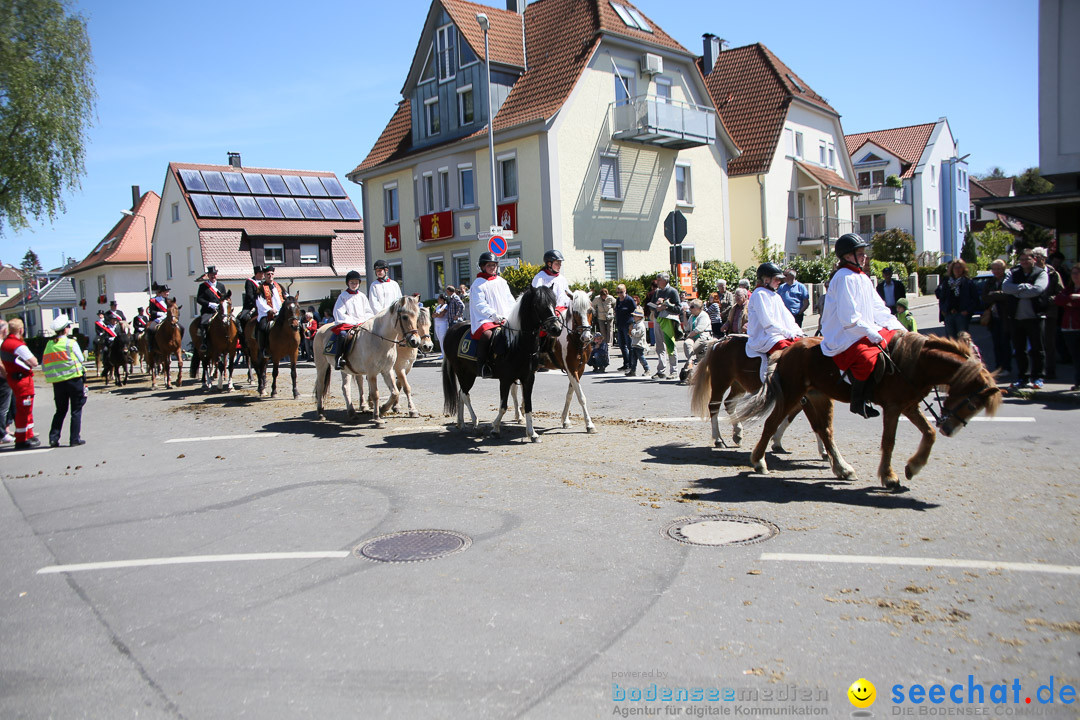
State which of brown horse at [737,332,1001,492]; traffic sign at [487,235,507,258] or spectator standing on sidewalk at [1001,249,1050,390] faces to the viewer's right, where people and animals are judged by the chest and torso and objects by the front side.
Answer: the brown horse

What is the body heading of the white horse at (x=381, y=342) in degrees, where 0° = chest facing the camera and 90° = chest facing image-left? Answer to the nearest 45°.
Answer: approximately 315°

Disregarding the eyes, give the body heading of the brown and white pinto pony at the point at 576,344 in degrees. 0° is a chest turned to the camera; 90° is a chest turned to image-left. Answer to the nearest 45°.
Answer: approximately 315°

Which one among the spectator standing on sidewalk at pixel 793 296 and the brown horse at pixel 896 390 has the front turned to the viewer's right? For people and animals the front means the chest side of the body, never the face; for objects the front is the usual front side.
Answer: the brown horse

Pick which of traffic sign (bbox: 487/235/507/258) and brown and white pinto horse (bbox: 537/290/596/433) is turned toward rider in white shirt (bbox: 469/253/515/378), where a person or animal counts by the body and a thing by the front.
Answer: the traffic sign

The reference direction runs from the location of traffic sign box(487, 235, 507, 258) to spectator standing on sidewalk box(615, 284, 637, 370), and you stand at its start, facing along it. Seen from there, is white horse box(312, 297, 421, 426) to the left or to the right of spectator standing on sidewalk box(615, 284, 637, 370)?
right

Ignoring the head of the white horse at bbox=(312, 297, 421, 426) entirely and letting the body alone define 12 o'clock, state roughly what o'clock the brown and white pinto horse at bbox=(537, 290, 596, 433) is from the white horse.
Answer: The brown and white pinto horse is roughly at 12 o'clock from the white horse.

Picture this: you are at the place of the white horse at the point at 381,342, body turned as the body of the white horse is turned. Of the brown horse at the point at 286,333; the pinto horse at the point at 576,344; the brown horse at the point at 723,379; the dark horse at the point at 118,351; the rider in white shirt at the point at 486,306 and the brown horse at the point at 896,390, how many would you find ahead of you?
4

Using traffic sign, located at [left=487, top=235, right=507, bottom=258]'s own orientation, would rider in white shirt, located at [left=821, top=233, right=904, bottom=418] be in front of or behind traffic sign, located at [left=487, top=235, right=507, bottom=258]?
in front

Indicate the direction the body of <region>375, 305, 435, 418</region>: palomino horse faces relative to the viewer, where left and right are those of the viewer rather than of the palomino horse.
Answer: facing the viewer and to the right of the viewer

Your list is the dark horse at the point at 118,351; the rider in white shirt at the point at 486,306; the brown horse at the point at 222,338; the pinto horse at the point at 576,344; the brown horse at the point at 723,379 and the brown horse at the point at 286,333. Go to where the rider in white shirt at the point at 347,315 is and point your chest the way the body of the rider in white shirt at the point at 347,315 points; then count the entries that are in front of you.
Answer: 3

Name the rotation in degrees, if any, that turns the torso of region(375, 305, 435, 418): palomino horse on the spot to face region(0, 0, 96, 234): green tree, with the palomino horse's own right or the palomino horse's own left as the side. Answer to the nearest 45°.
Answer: approximately 180°

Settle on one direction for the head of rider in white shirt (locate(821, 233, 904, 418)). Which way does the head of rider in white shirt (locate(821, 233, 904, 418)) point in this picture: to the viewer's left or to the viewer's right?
to the viewer's right

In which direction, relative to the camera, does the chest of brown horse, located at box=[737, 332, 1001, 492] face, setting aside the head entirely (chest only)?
to the viewer's right

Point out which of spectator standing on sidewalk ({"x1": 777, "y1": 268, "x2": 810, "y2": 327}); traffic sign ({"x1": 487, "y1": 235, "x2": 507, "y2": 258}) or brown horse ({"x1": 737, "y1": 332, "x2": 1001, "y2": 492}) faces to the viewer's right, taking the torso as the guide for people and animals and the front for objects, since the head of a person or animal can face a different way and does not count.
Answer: the brown horse

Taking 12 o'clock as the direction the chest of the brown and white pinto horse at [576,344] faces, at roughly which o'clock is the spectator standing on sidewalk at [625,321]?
The spectator standing on sidewalk is roughly at 8 o'clock from the brown and white pinto horse.
